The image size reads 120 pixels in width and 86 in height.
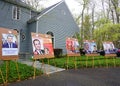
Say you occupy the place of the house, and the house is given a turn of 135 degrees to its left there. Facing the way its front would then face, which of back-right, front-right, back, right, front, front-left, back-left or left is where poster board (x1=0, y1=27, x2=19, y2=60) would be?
back

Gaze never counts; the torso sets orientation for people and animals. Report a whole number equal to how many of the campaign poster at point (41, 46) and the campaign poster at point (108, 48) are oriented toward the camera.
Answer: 2

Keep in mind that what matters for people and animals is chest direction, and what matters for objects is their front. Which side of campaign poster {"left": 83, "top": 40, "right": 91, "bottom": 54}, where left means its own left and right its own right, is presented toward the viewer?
front

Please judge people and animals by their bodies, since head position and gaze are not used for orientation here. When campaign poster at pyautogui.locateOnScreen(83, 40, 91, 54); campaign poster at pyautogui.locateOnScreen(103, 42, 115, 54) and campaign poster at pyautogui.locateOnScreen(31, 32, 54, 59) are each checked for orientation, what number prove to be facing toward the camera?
3

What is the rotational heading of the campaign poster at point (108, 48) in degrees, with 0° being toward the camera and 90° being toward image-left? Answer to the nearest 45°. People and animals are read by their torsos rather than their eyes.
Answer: approximately 0°

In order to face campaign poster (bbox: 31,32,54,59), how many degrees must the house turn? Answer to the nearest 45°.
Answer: approximately 45° to its right

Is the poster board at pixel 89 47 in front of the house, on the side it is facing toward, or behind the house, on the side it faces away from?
in front
